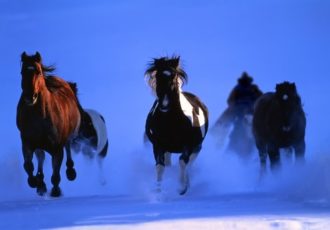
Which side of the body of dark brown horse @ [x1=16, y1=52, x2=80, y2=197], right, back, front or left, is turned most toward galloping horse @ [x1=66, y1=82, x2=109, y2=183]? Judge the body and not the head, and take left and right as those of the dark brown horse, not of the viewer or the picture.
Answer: back

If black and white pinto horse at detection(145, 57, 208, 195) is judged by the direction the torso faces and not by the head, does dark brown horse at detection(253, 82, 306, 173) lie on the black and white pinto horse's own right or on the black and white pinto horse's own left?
on the black and white pinto horse's own left

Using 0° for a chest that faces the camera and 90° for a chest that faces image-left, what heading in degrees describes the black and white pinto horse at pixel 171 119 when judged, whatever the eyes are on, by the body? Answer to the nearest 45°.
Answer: approximately 0°

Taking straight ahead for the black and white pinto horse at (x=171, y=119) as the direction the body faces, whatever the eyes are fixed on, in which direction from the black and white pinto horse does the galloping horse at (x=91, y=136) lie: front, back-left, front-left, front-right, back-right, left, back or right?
back-right

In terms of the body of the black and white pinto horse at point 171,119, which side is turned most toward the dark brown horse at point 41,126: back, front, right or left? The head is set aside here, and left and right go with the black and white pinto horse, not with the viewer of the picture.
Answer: right

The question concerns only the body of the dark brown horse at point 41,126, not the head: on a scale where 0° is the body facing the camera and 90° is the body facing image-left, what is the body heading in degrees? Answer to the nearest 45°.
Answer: approximately 45°

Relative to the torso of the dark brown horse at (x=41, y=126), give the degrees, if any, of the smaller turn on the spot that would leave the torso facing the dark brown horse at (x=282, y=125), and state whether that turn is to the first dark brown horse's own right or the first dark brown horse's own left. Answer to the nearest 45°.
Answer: approximately 135° to the first dark brown horse's own left

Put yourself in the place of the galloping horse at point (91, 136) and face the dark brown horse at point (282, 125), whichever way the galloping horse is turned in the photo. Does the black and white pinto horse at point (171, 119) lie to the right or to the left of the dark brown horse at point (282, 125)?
right
